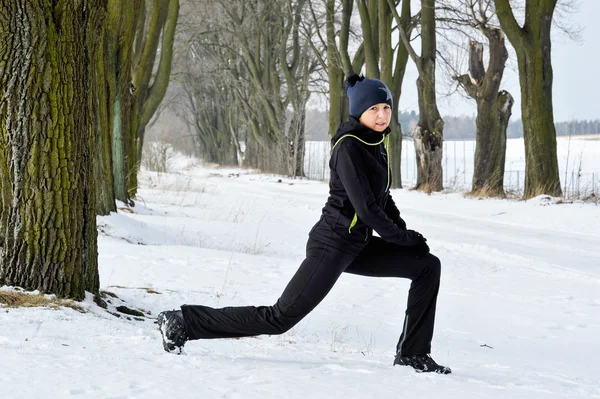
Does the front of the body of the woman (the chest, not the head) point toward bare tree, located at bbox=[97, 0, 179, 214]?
no

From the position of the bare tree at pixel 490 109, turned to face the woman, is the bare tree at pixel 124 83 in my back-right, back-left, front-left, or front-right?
front-right

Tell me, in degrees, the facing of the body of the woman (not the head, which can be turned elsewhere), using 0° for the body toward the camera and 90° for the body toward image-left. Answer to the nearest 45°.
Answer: approximately 270°

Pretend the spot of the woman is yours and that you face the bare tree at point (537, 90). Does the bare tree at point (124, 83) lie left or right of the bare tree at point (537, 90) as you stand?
left

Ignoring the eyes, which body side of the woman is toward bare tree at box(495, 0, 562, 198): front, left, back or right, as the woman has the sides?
left

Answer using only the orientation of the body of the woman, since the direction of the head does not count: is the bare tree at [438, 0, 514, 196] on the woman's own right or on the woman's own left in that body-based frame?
on the woman's own left

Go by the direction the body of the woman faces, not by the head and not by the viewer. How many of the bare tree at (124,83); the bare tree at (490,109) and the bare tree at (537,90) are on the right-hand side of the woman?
0
